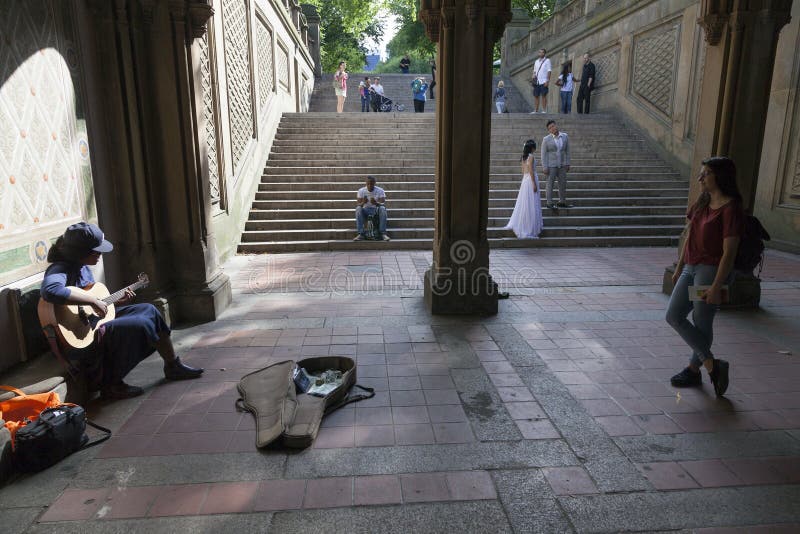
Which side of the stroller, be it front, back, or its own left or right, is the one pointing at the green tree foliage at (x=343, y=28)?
left

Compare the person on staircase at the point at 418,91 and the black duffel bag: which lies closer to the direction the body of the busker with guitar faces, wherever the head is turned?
the person on staircase

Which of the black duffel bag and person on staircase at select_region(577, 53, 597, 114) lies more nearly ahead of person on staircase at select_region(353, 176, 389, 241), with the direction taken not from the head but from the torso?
the black duffel bag

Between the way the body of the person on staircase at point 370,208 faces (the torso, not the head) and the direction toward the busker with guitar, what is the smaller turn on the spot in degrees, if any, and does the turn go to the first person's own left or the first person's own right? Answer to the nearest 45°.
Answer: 0° — they already face them

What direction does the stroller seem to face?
to the viewer's right

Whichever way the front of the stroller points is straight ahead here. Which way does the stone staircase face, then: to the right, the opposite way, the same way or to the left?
to the right

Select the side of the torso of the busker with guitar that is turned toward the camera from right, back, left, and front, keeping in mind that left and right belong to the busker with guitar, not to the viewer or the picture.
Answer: right

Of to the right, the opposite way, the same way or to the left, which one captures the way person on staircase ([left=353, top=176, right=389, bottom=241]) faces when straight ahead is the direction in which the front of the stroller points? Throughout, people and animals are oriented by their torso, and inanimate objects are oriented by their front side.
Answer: to the right

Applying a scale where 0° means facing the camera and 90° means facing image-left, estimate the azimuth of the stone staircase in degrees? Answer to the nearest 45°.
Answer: approximately 0°
